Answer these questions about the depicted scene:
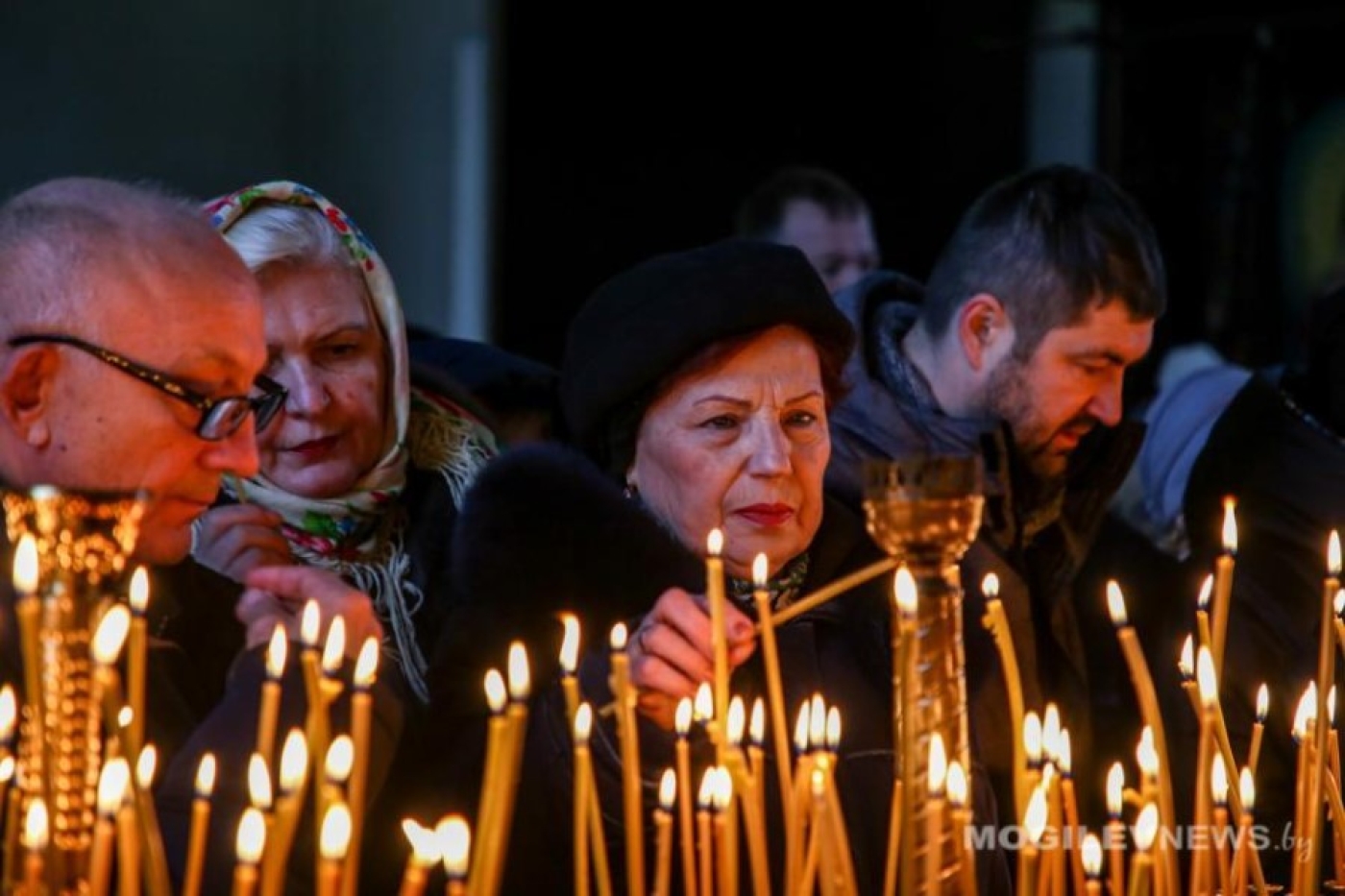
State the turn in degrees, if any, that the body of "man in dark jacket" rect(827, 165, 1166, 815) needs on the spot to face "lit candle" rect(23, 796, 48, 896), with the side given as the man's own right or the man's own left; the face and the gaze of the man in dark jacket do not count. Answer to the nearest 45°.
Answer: approximately 45° to the man's own right

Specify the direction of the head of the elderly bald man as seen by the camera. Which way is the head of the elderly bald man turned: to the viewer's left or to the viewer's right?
to the viewer's right

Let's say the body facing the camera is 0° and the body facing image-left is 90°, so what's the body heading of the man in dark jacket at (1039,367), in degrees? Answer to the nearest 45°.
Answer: approximately 315°

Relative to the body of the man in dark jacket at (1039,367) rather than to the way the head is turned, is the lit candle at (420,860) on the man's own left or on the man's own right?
on the man's own right

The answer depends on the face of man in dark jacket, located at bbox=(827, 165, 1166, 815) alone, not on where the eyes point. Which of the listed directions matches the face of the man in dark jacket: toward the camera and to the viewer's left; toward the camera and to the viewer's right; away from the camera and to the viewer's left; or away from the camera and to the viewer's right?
toward the camera and to the viewer's right

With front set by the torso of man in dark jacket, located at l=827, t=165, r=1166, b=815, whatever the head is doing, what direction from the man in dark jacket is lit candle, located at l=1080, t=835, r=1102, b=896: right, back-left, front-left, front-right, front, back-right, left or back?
front-right

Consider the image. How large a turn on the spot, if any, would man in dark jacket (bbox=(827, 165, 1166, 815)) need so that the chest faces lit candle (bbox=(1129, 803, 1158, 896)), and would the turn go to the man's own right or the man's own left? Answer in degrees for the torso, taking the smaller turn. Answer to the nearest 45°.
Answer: approximately 45° to the man's own right

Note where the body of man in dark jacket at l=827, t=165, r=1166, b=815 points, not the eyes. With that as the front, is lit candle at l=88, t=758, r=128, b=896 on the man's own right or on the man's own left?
on the man's own right

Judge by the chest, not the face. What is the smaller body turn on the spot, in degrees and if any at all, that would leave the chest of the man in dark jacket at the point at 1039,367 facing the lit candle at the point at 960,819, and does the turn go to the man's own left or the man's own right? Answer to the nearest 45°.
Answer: approximately 45° to the man's own right

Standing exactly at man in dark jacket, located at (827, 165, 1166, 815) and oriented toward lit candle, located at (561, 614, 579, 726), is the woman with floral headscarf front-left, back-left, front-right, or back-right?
front-right

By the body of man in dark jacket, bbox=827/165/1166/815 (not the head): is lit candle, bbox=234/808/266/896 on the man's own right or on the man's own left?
on the man's own right

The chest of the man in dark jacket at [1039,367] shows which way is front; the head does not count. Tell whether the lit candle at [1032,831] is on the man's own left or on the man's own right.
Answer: on the man's own right
